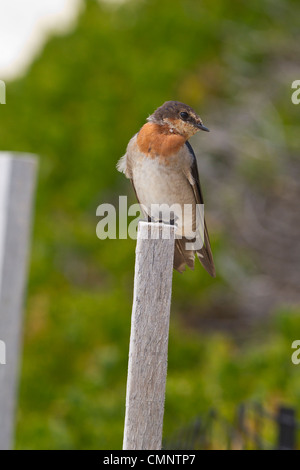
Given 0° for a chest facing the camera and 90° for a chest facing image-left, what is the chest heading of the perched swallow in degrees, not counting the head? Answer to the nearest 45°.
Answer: approximately 0°
